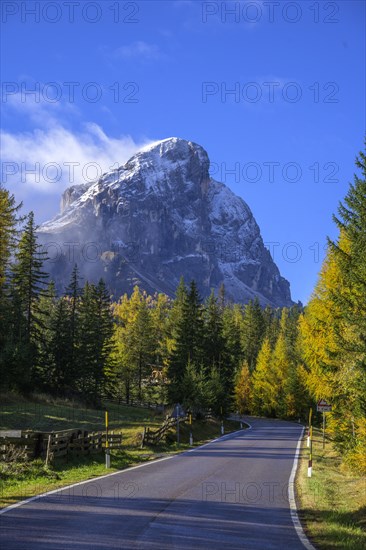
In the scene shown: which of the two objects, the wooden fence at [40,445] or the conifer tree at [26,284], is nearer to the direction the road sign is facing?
the wooden fence

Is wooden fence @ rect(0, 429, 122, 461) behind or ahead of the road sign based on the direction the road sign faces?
ahead

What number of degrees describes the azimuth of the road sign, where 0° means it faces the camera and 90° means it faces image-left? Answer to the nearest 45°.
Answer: approximately 0°

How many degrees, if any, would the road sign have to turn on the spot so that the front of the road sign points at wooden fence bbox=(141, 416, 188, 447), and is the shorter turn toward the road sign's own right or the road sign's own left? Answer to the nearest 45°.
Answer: approximately 90° to the road sign's own right

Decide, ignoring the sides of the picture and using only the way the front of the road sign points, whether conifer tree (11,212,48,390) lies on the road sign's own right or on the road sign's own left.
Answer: on the road sign's own right
